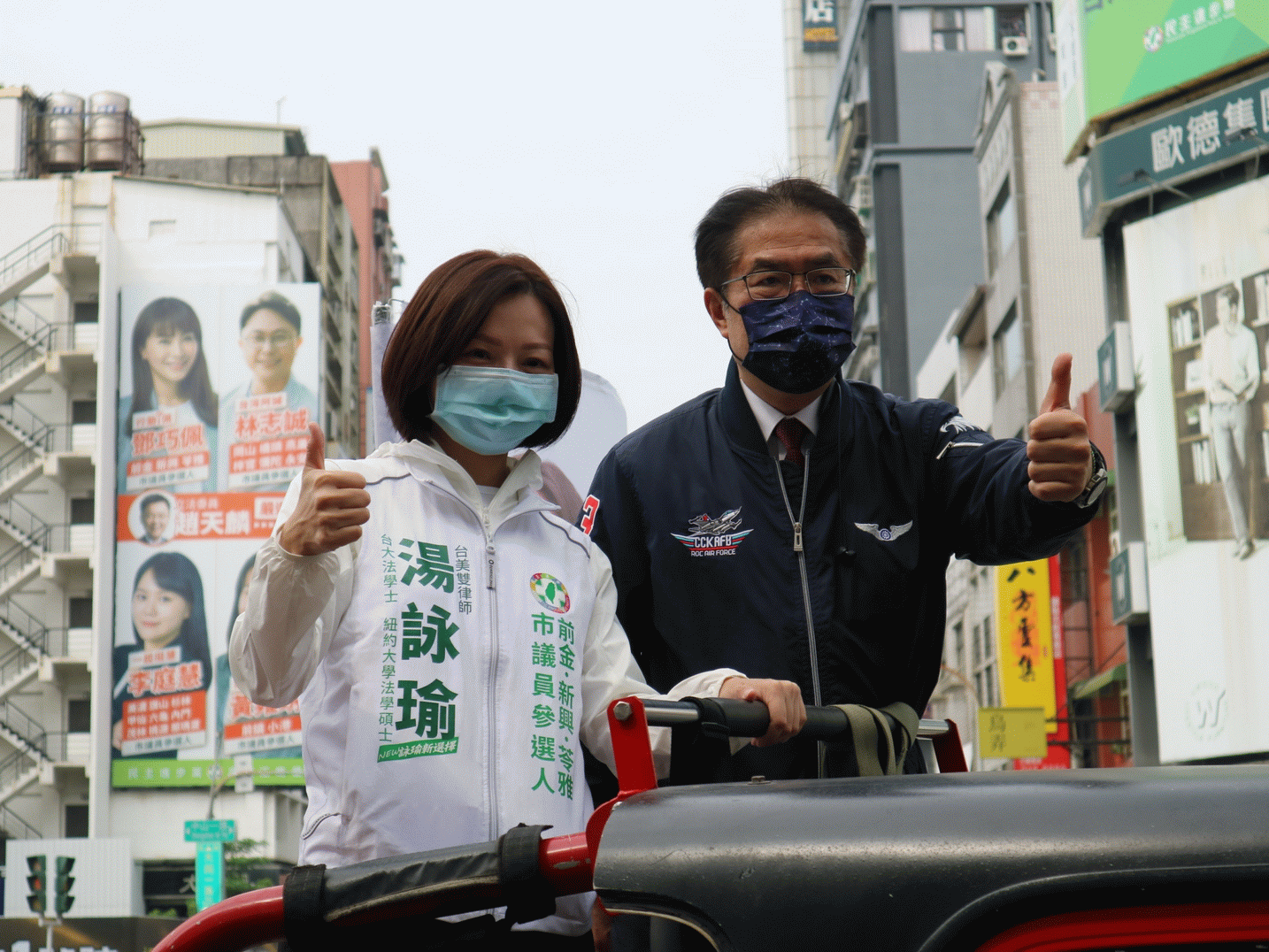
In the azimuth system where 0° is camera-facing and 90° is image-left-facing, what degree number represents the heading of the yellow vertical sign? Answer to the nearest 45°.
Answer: approximately 0°

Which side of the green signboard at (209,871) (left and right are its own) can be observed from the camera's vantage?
front

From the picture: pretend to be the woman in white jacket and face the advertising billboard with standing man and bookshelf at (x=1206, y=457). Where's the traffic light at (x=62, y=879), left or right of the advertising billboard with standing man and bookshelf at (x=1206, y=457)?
left

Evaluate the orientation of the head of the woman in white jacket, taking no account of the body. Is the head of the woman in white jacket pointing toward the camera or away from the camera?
toward the camera

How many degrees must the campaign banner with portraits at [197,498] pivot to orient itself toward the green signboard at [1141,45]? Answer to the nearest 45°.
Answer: approximately 45° to its left

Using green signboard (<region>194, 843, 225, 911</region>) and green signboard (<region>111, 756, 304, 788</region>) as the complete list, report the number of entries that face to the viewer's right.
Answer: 0

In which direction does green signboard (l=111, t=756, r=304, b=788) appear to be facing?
toward the camera

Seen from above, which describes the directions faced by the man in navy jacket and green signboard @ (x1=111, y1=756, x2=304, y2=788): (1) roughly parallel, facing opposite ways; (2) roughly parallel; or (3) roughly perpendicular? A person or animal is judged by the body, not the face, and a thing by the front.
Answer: roughly parallel

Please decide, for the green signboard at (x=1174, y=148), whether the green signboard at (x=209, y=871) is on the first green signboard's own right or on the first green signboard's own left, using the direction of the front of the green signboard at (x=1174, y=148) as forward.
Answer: on the first green signboard's own right

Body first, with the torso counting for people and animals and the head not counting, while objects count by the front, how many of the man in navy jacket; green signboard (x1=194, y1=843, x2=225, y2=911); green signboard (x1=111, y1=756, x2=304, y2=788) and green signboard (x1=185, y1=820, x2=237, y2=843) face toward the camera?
4

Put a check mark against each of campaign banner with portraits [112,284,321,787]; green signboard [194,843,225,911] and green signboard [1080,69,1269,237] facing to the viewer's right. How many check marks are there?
0
